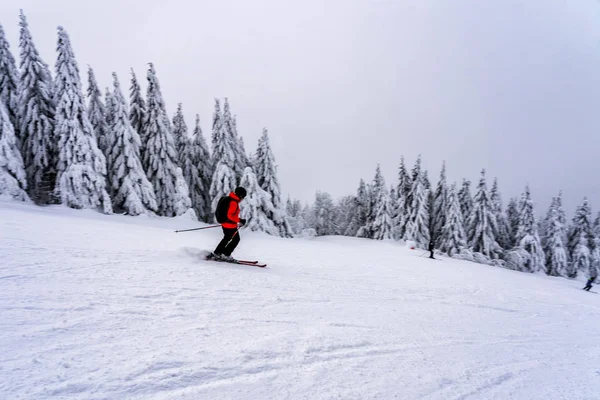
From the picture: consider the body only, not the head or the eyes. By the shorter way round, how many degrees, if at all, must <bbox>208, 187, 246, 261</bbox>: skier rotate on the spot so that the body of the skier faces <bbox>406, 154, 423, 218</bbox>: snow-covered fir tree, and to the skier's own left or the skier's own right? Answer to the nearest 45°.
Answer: approximately 45° to the skier's own left

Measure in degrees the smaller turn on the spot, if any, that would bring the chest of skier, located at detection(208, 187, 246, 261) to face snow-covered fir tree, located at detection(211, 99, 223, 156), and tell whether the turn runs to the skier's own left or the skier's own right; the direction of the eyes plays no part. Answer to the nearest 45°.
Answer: approximately 90° to the skier's own left

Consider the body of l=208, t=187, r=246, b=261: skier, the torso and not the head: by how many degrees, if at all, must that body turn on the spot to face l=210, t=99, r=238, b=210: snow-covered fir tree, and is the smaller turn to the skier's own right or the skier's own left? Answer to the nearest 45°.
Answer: approximately 90° to the skier's own left

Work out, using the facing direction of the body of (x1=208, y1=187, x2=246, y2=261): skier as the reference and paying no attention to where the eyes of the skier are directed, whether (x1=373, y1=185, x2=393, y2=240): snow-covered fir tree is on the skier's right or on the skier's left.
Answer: on the skier's left

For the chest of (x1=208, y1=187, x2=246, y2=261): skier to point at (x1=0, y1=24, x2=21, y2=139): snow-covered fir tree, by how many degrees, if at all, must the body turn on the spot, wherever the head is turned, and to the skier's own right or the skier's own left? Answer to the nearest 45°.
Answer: approximately 135° to the skier's own left

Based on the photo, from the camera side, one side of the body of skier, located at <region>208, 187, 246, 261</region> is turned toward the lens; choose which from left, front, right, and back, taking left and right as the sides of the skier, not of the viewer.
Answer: right

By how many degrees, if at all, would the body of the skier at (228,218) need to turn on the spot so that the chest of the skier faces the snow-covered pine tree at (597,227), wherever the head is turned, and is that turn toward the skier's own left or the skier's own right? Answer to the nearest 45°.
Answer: approximately 45° to the skier's own left

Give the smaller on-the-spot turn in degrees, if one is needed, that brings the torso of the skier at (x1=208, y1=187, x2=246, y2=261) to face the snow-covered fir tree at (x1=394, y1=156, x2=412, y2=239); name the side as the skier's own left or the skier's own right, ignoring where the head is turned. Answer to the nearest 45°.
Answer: approximately 45° to the skier's own left

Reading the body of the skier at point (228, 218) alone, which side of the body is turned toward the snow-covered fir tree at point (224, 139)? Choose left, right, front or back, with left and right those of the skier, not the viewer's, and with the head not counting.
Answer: left

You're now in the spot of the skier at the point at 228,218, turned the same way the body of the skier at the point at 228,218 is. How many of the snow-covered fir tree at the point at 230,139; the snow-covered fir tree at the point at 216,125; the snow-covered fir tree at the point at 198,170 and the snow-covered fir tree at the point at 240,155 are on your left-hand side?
4

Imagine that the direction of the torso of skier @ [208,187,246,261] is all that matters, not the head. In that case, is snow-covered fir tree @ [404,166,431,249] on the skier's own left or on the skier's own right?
on the skier's own left

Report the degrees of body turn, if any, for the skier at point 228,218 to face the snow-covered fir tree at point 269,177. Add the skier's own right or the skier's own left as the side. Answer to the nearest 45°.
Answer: approximately 90° to the skier's own left

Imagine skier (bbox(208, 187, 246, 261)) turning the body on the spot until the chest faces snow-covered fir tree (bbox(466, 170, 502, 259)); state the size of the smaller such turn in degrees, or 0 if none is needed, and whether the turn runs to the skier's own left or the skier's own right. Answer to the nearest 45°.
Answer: approximately 45° to the skier's own left
